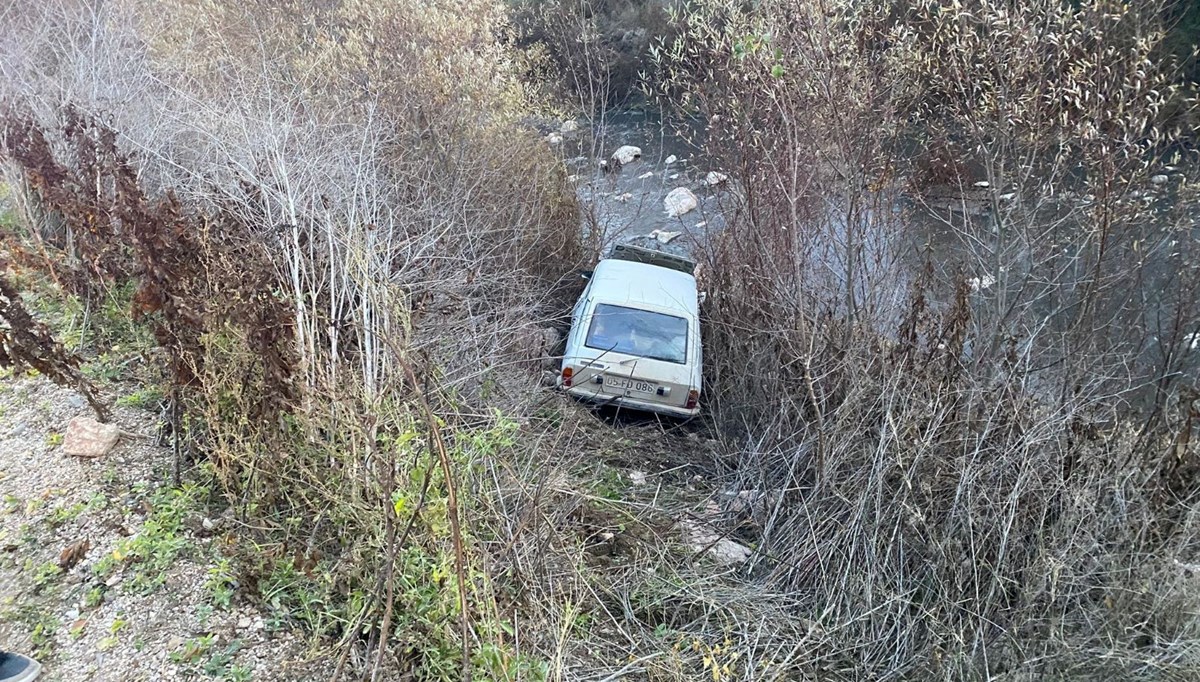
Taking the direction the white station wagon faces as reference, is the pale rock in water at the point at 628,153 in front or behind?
in front

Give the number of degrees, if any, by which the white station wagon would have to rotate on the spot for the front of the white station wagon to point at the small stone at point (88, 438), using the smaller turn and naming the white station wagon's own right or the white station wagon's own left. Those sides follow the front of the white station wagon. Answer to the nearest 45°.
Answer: approximately 135° to the white station wagon's own left

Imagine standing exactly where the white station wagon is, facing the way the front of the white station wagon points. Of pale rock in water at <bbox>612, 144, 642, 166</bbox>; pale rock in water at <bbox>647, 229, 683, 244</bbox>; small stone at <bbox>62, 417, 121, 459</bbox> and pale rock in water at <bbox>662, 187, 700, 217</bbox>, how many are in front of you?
3

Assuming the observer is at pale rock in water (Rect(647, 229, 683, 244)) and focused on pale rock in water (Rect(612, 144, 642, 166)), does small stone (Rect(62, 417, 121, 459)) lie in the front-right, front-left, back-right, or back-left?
back-left

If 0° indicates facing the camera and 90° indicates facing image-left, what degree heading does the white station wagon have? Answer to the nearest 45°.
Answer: approximately 180°

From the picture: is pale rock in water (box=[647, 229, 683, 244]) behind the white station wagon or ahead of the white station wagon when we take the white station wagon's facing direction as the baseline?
ahead

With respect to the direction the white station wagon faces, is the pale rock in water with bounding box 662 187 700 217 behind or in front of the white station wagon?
in front

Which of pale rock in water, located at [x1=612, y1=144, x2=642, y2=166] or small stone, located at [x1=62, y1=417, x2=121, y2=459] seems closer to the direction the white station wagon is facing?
the pale rock in water
